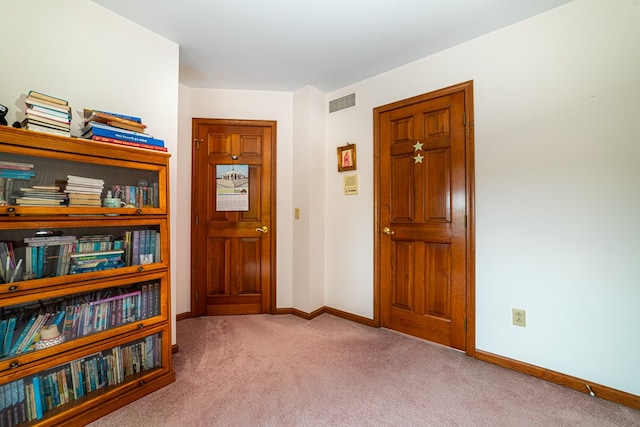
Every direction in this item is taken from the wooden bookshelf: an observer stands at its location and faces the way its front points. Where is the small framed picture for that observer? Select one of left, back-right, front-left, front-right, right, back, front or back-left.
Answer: front-left

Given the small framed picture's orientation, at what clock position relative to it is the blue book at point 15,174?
The blue book is roughly at 12 o'clock from the small framed picture.

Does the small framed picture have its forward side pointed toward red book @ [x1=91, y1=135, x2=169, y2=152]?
yes

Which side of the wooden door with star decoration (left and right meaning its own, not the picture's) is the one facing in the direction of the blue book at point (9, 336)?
front

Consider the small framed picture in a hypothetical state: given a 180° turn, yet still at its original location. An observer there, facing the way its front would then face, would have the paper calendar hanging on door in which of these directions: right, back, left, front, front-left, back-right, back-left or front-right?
back-left

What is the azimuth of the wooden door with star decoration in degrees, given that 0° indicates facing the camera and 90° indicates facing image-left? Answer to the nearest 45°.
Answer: approximately 45°

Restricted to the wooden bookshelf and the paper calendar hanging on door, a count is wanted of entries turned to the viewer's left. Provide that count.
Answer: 0

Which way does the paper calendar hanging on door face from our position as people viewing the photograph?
facing the viewer

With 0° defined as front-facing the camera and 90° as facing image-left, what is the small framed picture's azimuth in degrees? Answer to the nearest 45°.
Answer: approximately 45°

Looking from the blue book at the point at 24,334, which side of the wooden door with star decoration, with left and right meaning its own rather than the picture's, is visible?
front

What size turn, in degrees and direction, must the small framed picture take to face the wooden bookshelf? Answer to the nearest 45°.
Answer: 0° — it already faces it

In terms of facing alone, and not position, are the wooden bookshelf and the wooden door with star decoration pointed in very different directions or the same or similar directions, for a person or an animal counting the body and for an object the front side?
very different directions

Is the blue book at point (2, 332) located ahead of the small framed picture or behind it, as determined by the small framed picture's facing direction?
ahead

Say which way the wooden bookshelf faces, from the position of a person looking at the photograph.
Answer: facing the viewer and to the right of the viewer

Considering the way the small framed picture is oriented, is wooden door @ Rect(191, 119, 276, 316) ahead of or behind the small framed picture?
ahead

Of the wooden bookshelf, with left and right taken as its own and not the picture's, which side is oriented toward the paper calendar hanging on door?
left

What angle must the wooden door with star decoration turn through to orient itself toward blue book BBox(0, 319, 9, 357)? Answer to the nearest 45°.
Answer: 0° — it already faces it
